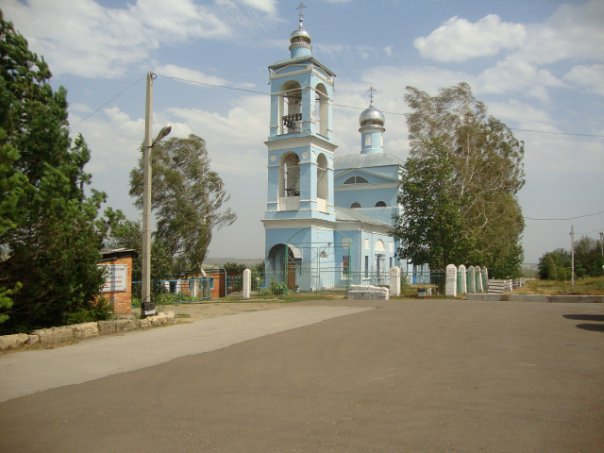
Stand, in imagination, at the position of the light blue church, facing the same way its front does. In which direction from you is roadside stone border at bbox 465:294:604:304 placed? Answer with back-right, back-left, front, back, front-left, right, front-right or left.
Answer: left

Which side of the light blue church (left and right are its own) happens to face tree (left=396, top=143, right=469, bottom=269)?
left

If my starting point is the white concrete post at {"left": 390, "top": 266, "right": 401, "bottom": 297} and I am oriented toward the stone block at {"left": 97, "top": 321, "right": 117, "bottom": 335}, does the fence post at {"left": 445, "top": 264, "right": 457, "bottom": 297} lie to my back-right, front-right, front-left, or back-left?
back-left

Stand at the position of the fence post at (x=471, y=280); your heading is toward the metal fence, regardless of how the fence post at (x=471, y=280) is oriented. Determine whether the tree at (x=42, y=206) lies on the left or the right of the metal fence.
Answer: left

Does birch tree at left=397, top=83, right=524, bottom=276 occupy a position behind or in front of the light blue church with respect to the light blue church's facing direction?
behind

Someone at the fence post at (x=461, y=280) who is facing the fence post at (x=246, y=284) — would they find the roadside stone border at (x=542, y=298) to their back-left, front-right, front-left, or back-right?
back-left

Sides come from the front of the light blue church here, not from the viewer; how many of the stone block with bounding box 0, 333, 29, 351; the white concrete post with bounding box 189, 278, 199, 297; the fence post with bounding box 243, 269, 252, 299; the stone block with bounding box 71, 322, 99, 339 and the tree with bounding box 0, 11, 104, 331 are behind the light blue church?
0

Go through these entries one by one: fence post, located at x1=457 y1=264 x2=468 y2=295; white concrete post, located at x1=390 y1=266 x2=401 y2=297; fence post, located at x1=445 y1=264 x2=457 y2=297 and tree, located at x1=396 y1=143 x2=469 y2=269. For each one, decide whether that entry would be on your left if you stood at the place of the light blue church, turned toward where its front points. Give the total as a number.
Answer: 4

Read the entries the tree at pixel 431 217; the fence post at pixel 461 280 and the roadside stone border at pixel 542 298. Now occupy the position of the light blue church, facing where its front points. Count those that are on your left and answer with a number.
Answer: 3

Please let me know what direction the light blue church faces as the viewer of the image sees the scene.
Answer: facing the viewer and to the left of the viewer

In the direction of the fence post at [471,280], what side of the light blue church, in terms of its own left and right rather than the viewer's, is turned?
left

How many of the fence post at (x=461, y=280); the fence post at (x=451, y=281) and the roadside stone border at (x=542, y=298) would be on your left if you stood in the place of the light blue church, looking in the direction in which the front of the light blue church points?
3

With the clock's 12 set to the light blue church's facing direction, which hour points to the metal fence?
The metal fence is roughly at 12 o'clock from the light blue church.

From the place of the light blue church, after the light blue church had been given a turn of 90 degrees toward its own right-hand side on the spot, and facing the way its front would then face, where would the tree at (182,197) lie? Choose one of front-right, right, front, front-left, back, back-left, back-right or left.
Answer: front-left

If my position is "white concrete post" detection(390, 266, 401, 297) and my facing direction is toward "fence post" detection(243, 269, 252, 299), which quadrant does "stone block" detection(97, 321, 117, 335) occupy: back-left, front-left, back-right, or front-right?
front-left

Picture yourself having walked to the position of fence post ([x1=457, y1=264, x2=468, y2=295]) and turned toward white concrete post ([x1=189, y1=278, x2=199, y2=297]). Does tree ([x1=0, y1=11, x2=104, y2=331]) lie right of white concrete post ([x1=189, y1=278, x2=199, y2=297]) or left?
left

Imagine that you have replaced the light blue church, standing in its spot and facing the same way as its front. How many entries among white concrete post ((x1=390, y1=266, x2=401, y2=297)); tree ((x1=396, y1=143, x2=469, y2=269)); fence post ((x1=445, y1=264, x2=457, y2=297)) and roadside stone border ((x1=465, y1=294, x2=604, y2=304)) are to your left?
4

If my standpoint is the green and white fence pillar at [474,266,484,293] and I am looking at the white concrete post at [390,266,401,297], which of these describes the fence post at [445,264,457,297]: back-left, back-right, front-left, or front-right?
front-left
